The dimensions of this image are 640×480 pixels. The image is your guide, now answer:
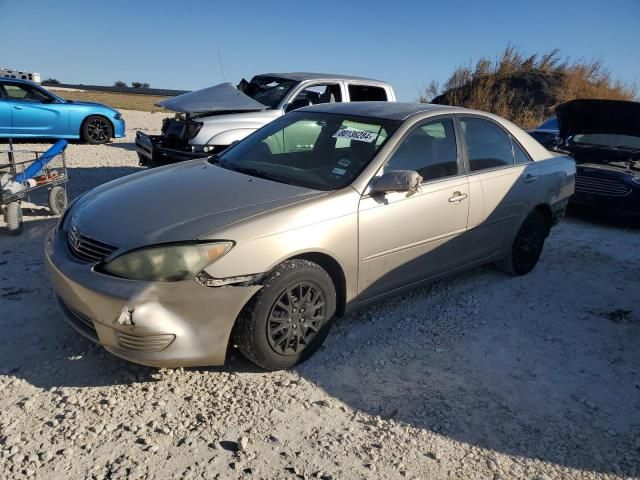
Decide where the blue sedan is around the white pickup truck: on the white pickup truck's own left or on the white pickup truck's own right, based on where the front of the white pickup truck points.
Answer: on the white pickup truck's own right

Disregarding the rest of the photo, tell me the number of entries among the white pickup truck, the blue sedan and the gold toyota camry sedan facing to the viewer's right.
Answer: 1

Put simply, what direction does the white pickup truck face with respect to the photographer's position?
facing the viewer and to the left of the viewer

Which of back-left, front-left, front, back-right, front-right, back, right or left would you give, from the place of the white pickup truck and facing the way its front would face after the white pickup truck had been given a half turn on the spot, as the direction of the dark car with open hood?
front-right

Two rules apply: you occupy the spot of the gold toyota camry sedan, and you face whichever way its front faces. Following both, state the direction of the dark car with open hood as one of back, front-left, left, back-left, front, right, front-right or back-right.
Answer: back

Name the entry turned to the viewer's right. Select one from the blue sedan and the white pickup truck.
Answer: the blue sedan

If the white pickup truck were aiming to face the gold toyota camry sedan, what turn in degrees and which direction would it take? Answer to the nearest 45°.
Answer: approximately 45° to its left

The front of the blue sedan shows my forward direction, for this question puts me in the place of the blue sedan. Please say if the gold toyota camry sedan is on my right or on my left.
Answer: on my right

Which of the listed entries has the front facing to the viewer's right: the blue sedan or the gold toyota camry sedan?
the blue sedan

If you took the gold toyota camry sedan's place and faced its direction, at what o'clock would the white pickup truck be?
The white pickup truck is roughly at 4 o'clock from the gold toyota camry sedan.

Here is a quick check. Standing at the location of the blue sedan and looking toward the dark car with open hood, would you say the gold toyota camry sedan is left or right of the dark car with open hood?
right

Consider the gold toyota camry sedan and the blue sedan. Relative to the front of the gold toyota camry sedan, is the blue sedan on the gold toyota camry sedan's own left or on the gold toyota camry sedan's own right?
on the gold toyota camry sedan's own right

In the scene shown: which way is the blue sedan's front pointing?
to the viewer's right

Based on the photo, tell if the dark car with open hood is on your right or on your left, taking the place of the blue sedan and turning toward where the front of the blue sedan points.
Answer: on your right

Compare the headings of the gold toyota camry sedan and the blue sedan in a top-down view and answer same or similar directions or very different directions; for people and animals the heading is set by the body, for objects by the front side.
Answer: very different directions

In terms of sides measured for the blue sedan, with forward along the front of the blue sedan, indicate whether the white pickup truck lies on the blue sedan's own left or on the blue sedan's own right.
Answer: on the blue sedan's own right

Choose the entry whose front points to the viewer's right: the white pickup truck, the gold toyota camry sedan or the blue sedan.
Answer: the blue sedan
